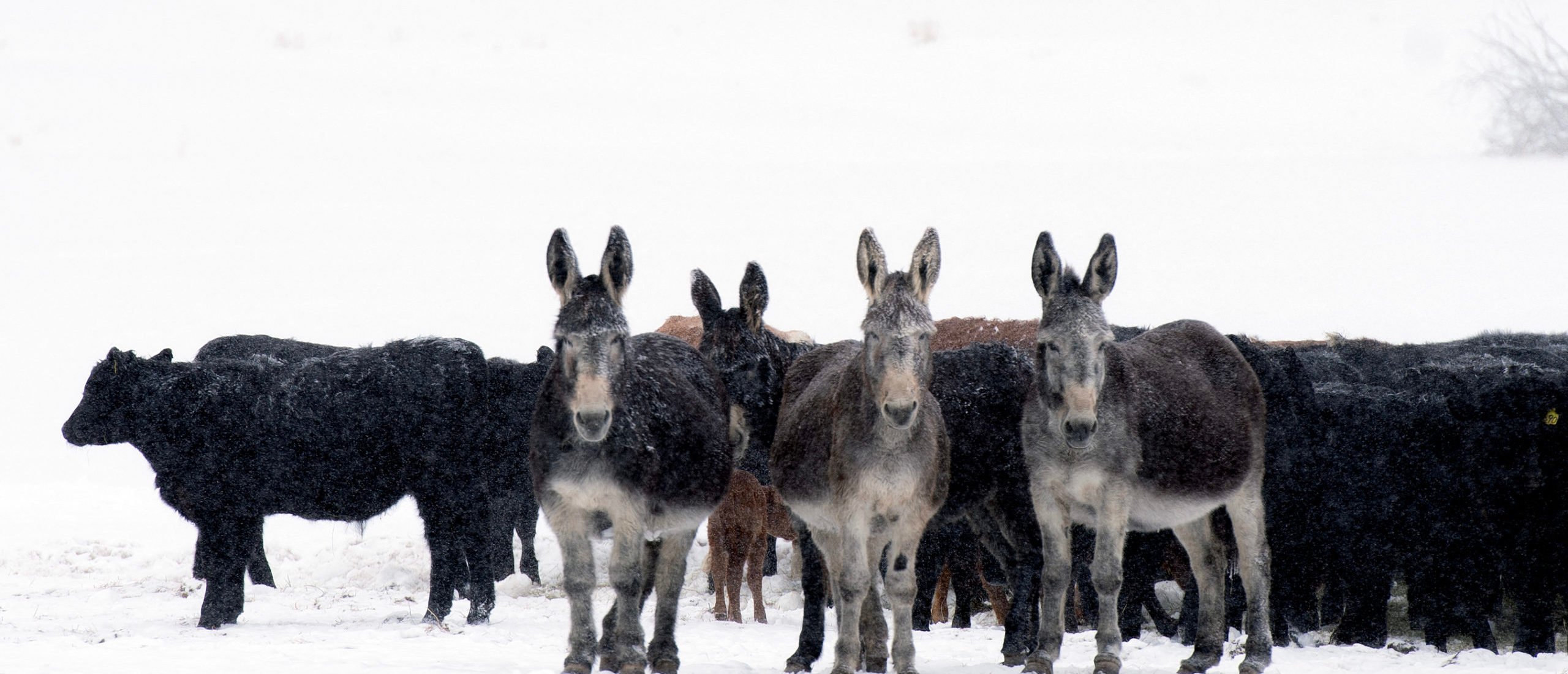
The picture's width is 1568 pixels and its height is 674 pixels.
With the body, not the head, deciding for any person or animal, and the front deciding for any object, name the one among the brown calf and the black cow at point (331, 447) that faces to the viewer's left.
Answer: the black cow

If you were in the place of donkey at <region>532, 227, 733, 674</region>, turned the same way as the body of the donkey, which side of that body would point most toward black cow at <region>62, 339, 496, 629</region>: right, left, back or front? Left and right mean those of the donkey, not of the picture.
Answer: right

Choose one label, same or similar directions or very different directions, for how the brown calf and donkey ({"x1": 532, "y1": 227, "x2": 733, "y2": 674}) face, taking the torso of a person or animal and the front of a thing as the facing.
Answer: very different directions

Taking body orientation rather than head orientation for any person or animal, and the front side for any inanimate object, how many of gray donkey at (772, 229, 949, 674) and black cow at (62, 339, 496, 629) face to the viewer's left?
1

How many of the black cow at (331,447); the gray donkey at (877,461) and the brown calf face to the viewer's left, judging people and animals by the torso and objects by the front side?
1

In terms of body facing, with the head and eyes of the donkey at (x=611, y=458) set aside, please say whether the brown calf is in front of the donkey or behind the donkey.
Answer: behind

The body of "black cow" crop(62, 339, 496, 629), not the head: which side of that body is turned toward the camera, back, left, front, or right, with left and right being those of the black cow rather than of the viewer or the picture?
left

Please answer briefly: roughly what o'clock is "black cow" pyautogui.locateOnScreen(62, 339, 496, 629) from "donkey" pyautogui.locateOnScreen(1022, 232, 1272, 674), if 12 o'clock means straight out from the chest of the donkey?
The black cow is roughly at 2 o'clock from the donkey.

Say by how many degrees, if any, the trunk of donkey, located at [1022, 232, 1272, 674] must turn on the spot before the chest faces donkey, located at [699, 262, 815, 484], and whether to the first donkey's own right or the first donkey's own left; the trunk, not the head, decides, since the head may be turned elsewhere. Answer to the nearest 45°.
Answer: approximately 45° to the first donkey's own right

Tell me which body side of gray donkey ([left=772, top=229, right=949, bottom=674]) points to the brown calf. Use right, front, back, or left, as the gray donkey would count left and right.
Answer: back

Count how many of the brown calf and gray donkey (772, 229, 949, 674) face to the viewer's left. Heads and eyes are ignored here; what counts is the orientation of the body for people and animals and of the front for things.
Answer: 0

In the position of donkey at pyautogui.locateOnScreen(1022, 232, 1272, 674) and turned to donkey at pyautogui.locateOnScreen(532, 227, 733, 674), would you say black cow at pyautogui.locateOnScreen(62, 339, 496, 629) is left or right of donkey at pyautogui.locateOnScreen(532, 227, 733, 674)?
right
